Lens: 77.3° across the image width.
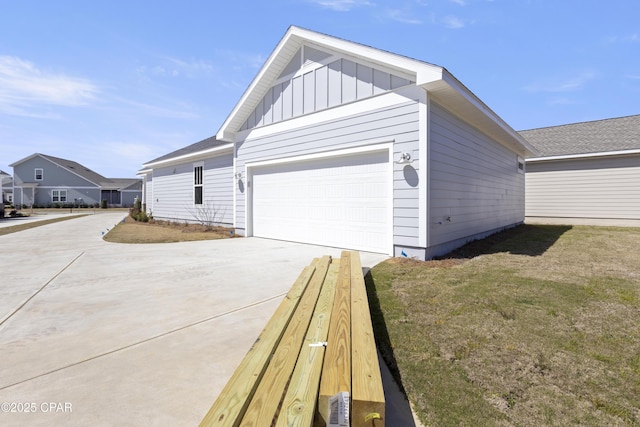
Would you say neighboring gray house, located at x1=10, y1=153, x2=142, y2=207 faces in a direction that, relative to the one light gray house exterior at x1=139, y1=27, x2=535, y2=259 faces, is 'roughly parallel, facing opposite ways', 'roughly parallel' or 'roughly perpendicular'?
roughly perpendicular

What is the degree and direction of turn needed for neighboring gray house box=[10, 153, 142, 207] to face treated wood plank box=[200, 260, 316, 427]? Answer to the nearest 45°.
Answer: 0° — it already faces it

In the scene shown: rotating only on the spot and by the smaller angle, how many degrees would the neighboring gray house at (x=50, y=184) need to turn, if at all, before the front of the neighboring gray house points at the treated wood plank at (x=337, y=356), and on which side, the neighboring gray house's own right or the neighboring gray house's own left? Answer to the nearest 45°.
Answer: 0° — it already faces it

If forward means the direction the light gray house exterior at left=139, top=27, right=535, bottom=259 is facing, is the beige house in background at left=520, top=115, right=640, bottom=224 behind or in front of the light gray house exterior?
behind

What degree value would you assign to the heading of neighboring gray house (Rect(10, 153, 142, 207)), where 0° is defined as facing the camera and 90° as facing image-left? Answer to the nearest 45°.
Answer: approximately 0°

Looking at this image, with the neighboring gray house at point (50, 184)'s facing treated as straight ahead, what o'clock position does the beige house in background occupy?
The beige house in background is roughly at 11 o'clock from the neighboring gray house.

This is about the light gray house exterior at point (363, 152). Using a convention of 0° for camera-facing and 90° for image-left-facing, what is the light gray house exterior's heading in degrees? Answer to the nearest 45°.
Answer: approximately 45°
